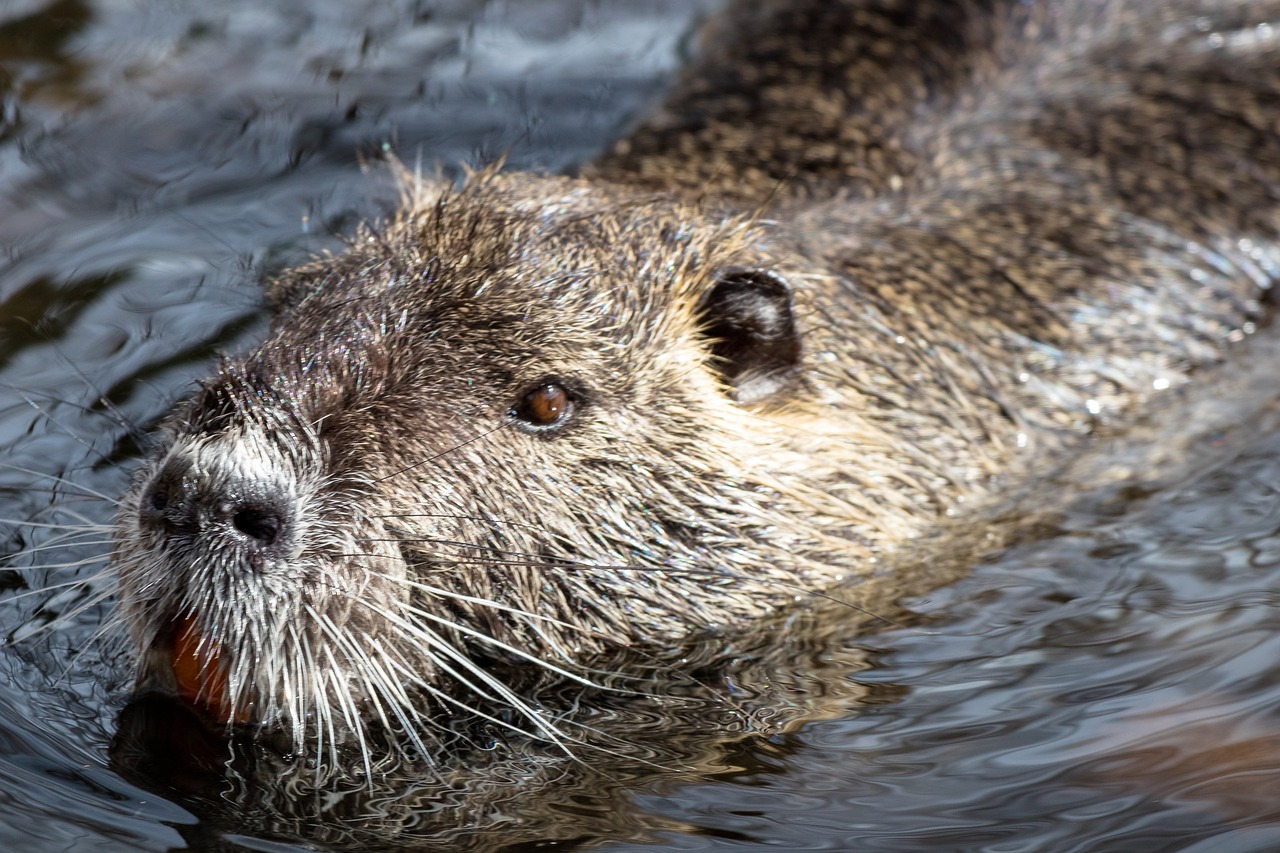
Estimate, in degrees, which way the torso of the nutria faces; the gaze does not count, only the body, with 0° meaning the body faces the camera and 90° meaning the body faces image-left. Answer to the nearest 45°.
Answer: approximately 45°
